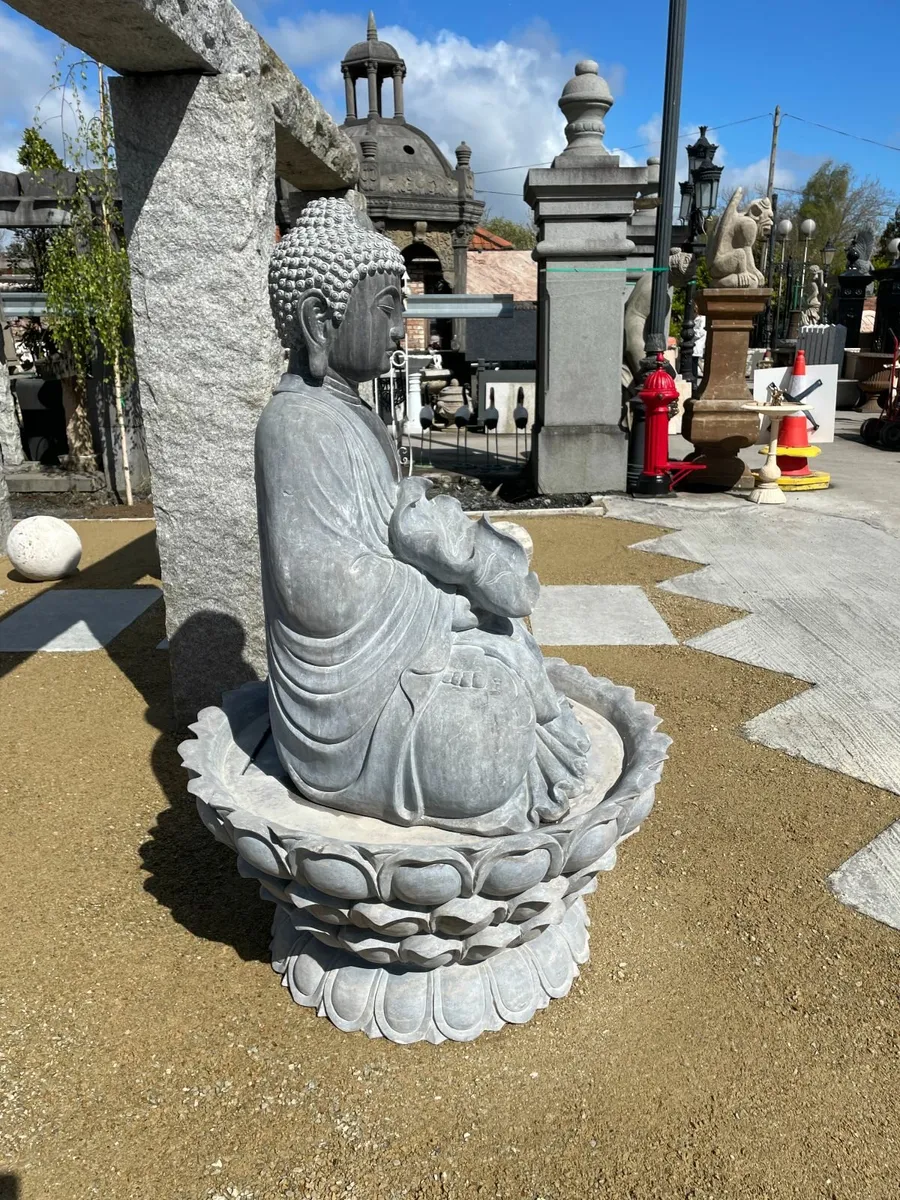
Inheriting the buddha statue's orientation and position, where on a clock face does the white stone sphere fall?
The white stone sphere is roughly at 8 o'clock from the buddha statue.

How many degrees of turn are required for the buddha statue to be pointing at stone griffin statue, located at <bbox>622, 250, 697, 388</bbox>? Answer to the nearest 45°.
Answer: approximately 90° to its left

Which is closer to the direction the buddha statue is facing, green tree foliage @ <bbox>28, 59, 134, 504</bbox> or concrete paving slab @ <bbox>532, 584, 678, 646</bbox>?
the concrete paving slab

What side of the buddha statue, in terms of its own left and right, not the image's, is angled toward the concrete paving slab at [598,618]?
left

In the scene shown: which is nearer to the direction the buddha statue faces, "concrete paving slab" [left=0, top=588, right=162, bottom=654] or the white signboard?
the white signboard

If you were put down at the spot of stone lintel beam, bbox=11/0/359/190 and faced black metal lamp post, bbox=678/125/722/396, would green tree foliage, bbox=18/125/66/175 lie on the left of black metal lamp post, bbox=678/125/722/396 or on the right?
left

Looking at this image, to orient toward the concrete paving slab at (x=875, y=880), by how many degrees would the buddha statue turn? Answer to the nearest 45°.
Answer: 0° — it already faces it

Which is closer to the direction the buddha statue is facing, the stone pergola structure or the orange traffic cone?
the orange traffic cone

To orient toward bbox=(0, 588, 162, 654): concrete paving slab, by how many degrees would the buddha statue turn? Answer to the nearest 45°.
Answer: approximately 135° to its left

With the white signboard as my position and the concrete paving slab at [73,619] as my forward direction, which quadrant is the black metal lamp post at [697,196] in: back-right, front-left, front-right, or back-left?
back-right

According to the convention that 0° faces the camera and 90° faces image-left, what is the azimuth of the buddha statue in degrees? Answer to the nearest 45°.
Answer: approximately 270°

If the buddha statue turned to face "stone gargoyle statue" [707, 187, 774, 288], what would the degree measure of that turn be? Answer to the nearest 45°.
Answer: approximately 45° to its left

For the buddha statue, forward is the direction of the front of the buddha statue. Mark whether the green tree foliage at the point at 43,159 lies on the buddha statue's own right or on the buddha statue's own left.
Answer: on the buddha statue's own left
